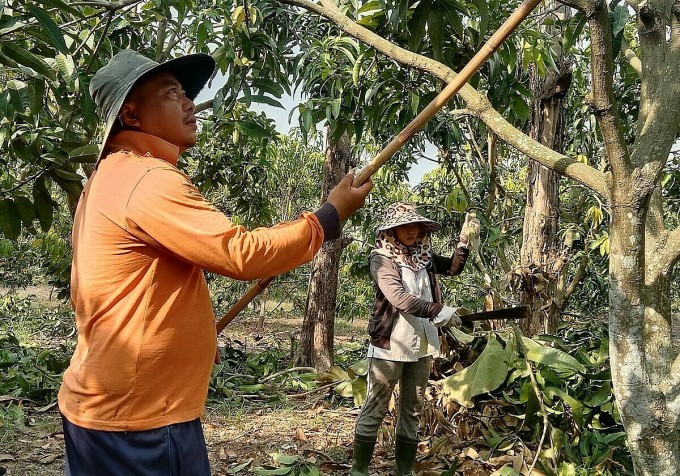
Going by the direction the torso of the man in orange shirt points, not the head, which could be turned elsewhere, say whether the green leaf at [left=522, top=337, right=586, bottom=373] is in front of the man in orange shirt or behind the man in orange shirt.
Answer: in front

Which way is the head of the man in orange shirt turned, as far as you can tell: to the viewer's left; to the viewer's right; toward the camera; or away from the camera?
to the viewer's right

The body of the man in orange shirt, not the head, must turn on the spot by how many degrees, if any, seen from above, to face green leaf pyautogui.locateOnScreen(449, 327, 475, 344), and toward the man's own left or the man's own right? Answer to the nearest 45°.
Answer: approximately 45° to the man's own left

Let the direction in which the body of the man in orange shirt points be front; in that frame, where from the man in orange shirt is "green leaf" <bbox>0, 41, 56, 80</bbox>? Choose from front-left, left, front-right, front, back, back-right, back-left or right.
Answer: back-left

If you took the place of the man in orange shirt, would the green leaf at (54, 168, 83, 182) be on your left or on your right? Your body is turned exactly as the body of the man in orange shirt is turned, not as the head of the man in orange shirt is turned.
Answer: on your left

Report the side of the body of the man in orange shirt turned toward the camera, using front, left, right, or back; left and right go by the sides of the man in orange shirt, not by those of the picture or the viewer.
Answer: right

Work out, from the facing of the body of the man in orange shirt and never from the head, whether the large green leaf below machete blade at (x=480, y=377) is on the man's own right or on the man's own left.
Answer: on the man's own left

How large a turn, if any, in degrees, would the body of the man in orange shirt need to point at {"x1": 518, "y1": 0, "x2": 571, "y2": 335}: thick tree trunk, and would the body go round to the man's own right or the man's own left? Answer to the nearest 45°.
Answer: approximately 45° to the man's own left

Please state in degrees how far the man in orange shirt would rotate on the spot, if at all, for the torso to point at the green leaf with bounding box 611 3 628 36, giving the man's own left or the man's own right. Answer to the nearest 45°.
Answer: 0° — they already face it
